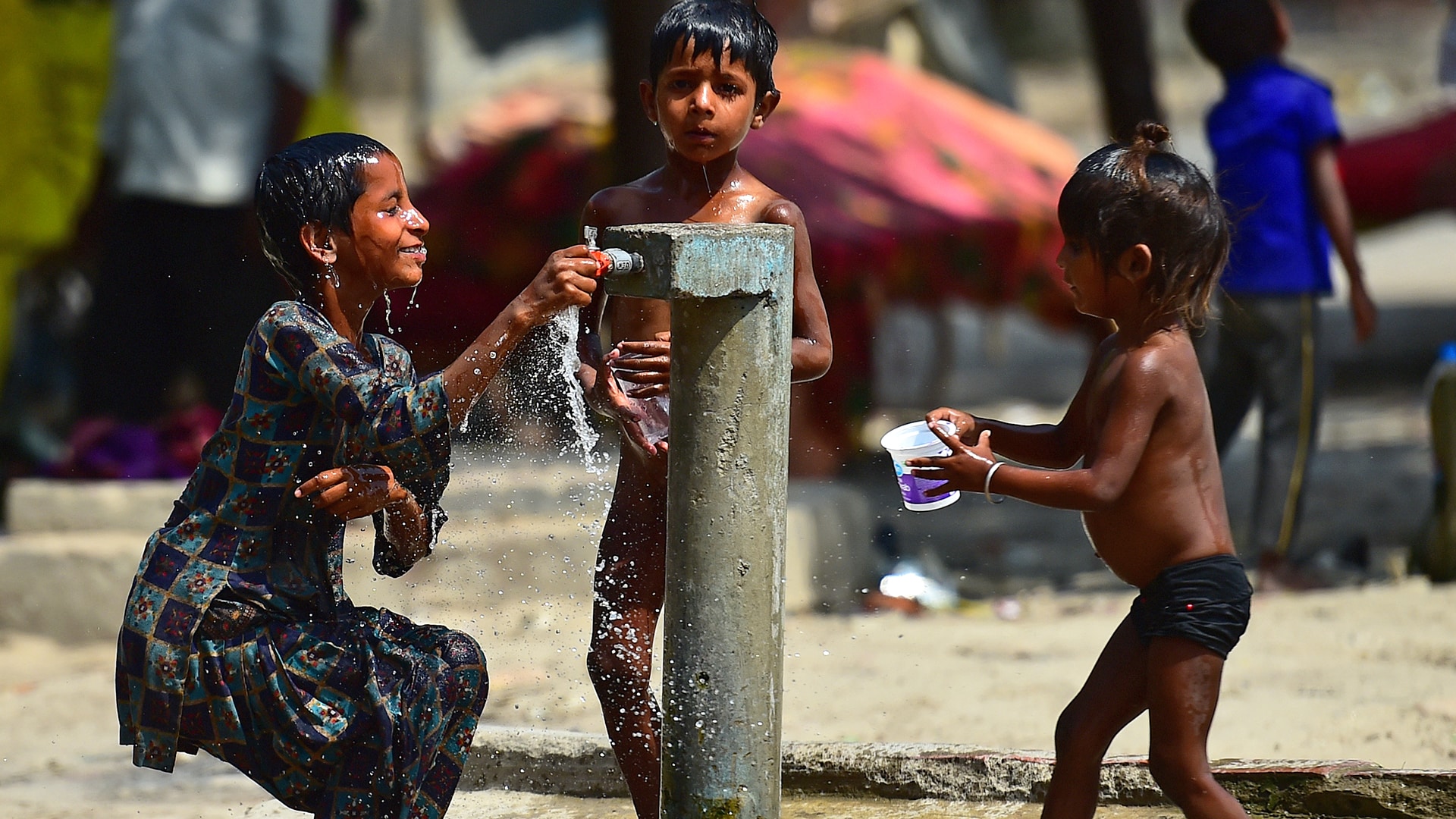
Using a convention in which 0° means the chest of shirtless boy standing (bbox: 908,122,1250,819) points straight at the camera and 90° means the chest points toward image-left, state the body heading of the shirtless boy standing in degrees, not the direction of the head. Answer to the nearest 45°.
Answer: approximately 90°

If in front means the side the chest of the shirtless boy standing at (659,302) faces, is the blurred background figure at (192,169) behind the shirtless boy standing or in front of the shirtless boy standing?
behind

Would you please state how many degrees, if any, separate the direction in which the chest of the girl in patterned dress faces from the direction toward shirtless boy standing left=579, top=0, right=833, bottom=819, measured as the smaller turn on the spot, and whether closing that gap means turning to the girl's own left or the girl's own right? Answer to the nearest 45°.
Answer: approximately 45° to the girl's own left

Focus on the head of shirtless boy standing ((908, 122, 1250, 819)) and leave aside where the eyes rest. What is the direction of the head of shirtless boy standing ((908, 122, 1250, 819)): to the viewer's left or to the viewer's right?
to the viewer's left

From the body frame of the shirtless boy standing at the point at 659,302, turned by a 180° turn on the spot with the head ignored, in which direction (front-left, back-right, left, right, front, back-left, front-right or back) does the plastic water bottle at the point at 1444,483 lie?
front-right

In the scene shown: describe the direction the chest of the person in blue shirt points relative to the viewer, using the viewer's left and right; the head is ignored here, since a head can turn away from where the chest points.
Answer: facing away from the viewer and to the right of the viewer

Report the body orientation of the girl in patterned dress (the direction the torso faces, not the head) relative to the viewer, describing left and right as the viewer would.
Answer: facing to the right of the viewer

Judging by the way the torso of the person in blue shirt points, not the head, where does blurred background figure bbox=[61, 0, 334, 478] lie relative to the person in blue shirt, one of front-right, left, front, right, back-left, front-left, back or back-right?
back-left
